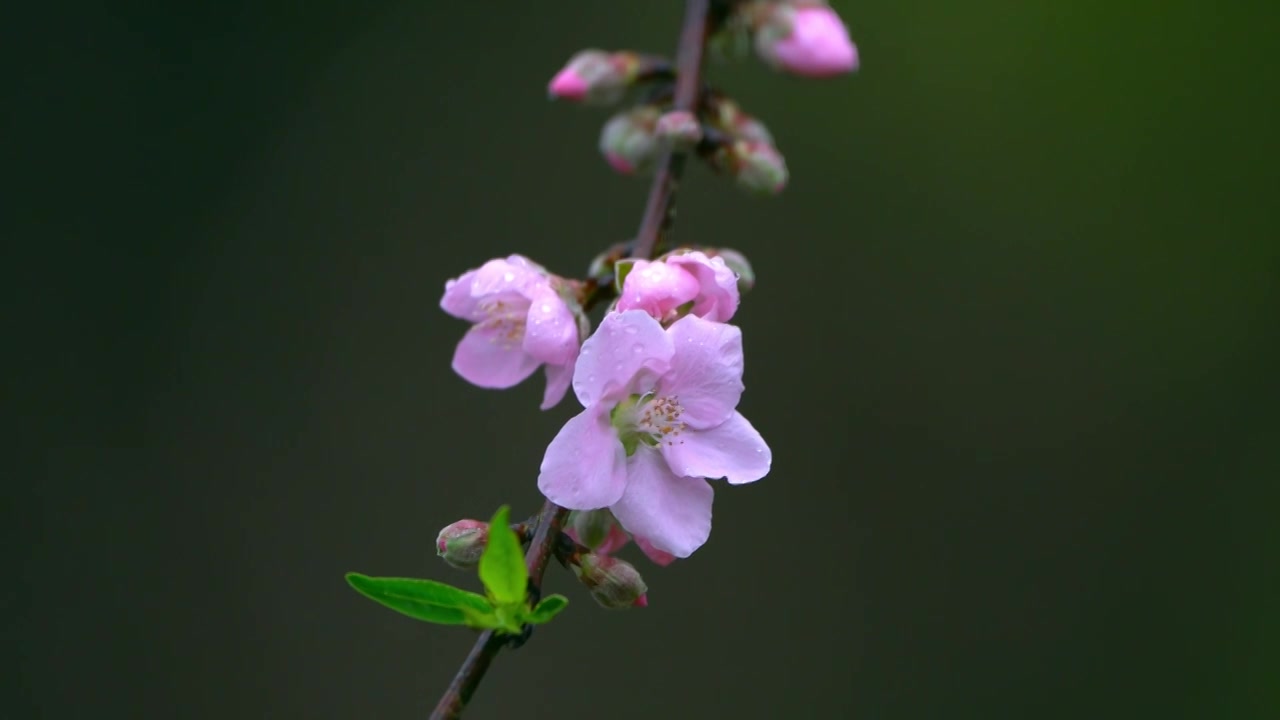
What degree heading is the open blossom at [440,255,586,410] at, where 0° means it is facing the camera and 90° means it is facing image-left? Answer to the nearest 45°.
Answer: approximately 45°
